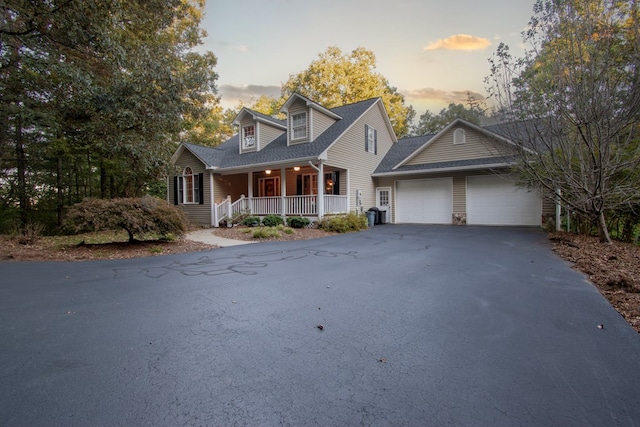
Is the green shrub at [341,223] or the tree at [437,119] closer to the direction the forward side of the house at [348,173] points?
the green shrub

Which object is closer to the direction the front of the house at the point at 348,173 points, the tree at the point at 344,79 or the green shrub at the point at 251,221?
the green shrub

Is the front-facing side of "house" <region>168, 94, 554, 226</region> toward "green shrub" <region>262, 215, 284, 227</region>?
yes

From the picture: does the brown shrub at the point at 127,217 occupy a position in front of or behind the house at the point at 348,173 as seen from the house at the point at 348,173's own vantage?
in front

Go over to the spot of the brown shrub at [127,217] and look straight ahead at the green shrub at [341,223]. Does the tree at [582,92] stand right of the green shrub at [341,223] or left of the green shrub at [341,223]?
right

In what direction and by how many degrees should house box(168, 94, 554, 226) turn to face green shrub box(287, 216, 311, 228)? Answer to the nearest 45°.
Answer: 0° — it already faces it

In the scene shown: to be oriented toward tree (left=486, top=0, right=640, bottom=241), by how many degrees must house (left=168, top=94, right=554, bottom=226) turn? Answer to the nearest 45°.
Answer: approximately 90° to its left

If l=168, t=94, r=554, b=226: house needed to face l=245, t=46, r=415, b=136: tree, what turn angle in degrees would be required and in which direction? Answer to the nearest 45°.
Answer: approximately 135° to its right
